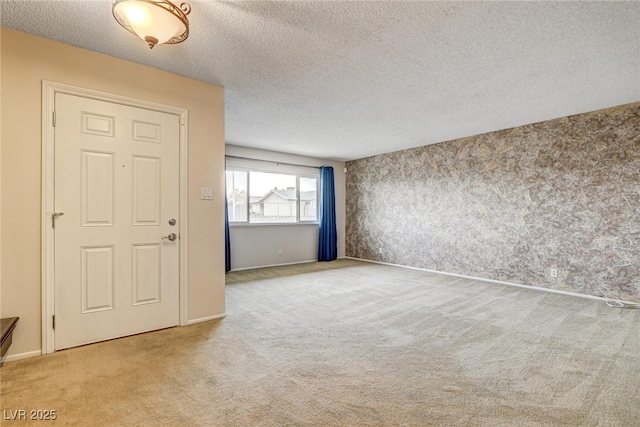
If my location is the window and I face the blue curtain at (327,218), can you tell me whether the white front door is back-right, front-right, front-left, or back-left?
back-right

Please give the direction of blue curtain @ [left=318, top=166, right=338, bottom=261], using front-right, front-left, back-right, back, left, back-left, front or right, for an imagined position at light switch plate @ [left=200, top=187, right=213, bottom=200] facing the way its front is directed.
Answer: back-left

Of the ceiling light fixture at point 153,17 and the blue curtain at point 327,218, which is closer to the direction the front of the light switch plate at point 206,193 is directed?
the ceiling light fixture

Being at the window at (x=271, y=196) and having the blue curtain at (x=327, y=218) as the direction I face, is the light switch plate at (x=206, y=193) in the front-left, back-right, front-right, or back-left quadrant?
back-right

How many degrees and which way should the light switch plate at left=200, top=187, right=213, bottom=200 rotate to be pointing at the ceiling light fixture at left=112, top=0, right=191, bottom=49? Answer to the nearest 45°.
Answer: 0° — it already faces it

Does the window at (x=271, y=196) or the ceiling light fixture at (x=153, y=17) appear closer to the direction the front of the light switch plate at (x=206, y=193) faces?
the ceiling light fixture

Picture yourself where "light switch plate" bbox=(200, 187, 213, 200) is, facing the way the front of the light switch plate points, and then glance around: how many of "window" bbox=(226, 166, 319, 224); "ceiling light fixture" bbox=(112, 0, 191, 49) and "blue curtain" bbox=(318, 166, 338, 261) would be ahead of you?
1

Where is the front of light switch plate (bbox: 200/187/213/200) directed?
toward the camera

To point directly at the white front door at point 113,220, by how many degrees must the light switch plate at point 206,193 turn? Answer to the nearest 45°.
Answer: approximately 90° to its right
